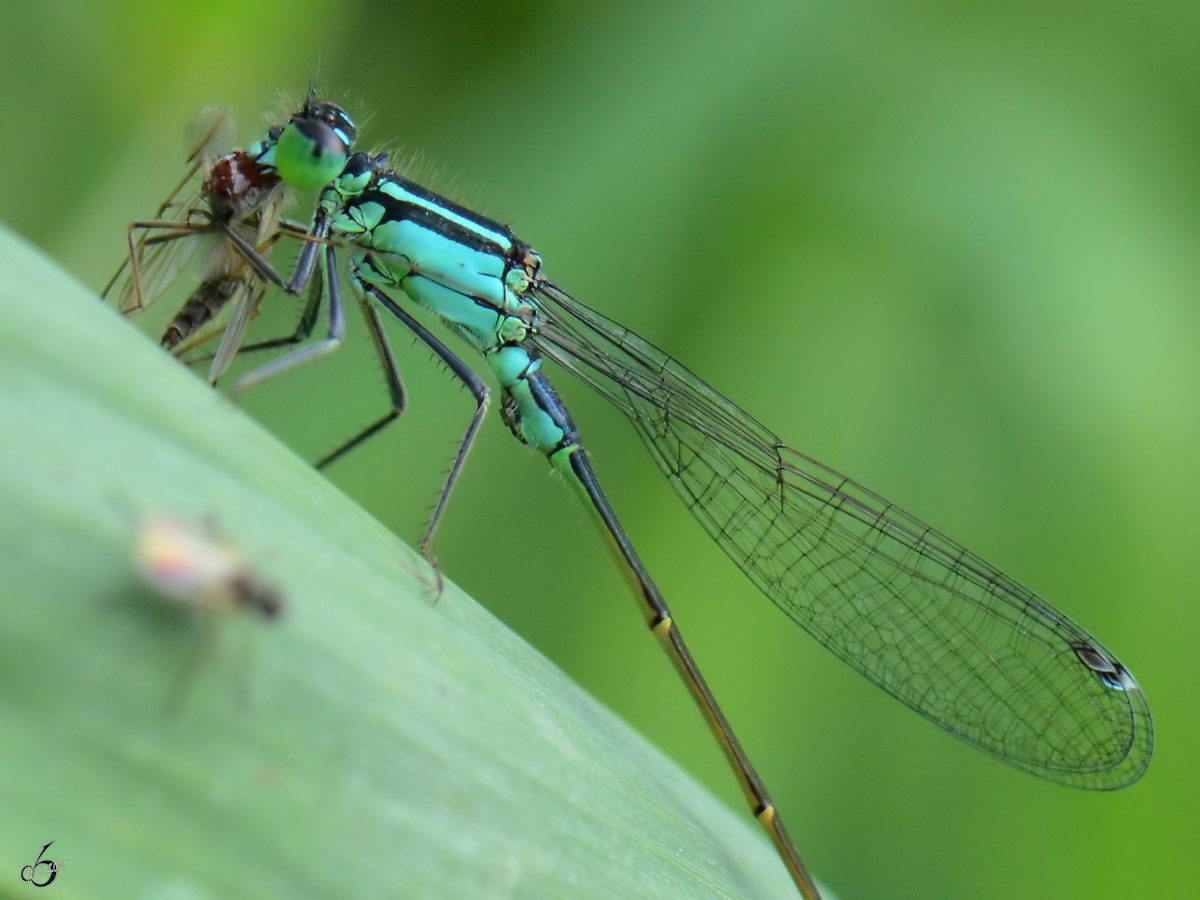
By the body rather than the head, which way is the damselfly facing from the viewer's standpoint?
to the viewer's left

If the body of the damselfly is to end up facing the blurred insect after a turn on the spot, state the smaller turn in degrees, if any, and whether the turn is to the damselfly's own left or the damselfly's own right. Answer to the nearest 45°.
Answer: approximately 90° to the damselfly's own left
